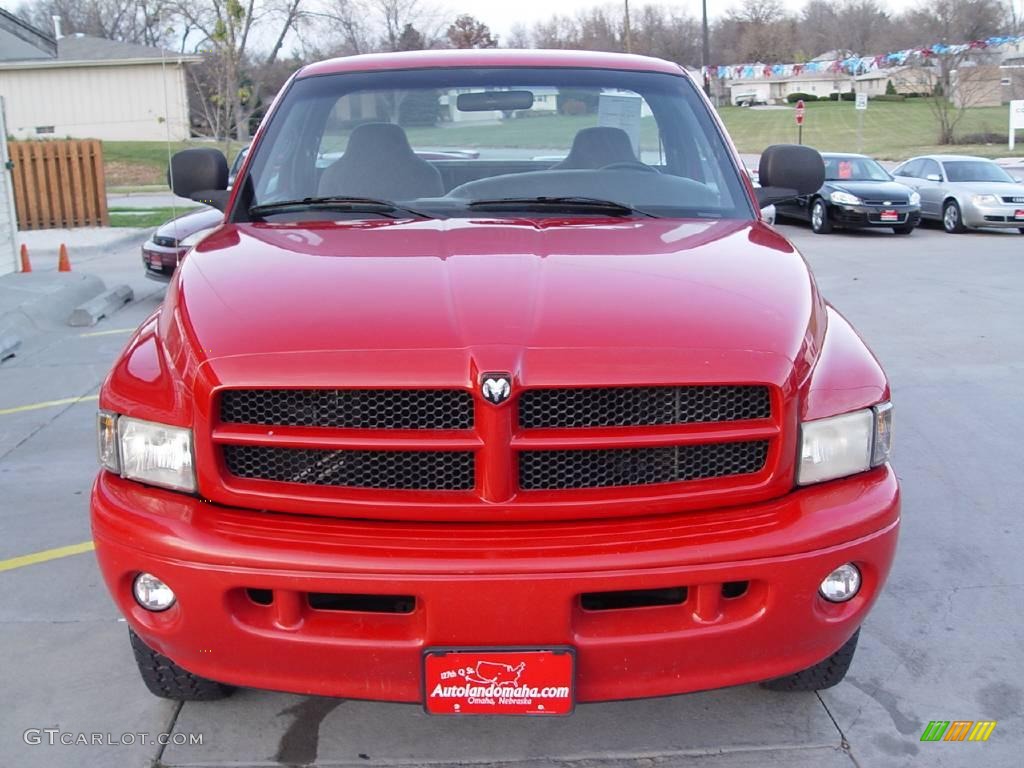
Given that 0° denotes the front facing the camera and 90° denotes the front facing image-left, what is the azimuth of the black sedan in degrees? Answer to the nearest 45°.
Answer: approximately 315°

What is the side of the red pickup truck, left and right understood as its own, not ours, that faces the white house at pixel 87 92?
back

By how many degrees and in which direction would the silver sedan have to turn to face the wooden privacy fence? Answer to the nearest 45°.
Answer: approximately 135° to its right

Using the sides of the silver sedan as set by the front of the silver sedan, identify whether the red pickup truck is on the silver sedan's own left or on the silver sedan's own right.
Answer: on the silver sedan's own right

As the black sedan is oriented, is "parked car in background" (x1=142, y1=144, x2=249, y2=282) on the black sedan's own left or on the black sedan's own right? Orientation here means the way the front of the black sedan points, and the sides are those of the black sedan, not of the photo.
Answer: on the black sedan's own right

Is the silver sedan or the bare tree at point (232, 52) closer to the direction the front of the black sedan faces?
the silver sedan

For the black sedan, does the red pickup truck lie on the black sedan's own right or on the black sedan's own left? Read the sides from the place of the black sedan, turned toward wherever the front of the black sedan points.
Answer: on the black sedan's own right

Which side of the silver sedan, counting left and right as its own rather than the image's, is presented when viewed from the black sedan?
right

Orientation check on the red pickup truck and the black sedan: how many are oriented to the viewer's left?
0

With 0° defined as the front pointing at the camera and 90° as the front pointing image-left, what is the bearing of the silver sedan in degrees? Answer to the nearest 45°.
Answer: approximately 315°

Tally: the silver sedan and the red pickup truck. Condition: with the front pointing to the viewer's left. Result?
0

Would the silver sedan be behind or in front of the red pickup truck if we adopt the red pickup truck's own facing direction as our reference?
behind

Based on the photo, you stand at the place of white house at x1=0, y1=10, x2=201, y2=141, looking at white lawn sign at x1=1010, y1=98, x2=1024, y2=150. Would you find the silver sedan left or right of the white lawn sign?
right

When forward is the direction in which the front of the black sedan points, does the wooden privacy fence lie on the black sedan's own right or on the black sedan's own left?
on the black sedan's own right
